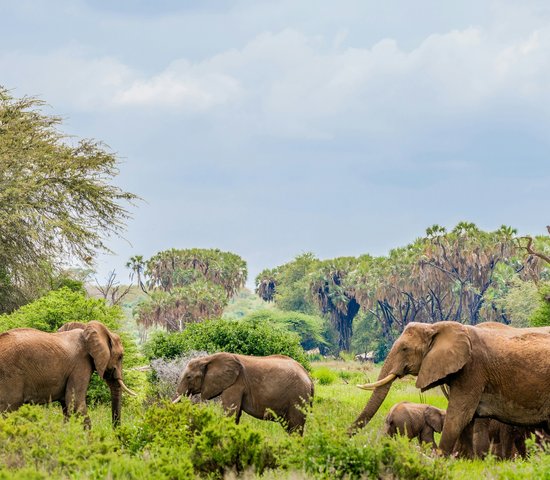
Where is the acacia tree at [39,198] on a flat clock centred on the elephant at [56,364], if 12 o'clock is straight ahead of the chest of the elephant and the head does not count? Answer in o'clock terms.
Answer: The acacia tree is roughly at 9 o'clock from the elephant.

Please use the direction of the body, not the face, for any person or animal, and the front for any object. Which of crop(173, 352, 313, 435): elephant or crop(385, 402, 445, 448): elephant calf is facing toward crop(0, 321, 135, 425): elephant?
crop(173, 352, 313, 435): elephant

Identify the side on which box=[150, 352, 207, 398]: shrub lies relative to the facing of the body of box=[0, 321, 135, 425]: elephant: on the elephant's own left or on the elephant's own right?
on the elephant's own left

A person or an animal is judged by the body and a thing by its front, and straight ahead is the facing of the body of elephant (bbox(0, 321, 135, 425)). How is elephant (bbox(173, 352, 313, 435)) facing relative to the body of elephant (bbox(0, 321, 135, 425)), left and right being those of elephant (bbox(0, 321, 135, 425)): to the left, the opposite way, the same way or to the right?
the opposite way

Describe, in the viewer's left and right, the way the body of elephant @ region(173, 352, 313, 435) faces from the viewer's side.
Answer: facing to the left of the viewer

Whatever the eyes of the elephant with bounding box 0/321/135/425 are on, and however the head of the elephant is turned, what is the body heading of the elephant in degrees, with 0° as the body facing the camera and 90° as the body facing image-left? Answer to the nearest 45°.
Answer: approximately 270°

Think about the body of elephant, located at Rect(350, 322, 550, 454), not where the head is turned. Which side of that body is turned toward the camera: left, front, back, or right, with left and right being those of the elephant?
left

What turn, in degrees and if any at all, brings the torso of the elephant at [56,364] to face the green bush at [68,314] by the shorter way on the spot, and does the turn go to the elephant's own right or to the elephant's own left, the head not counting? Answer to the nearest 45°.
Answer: approximately 90° to the elephant's own left
